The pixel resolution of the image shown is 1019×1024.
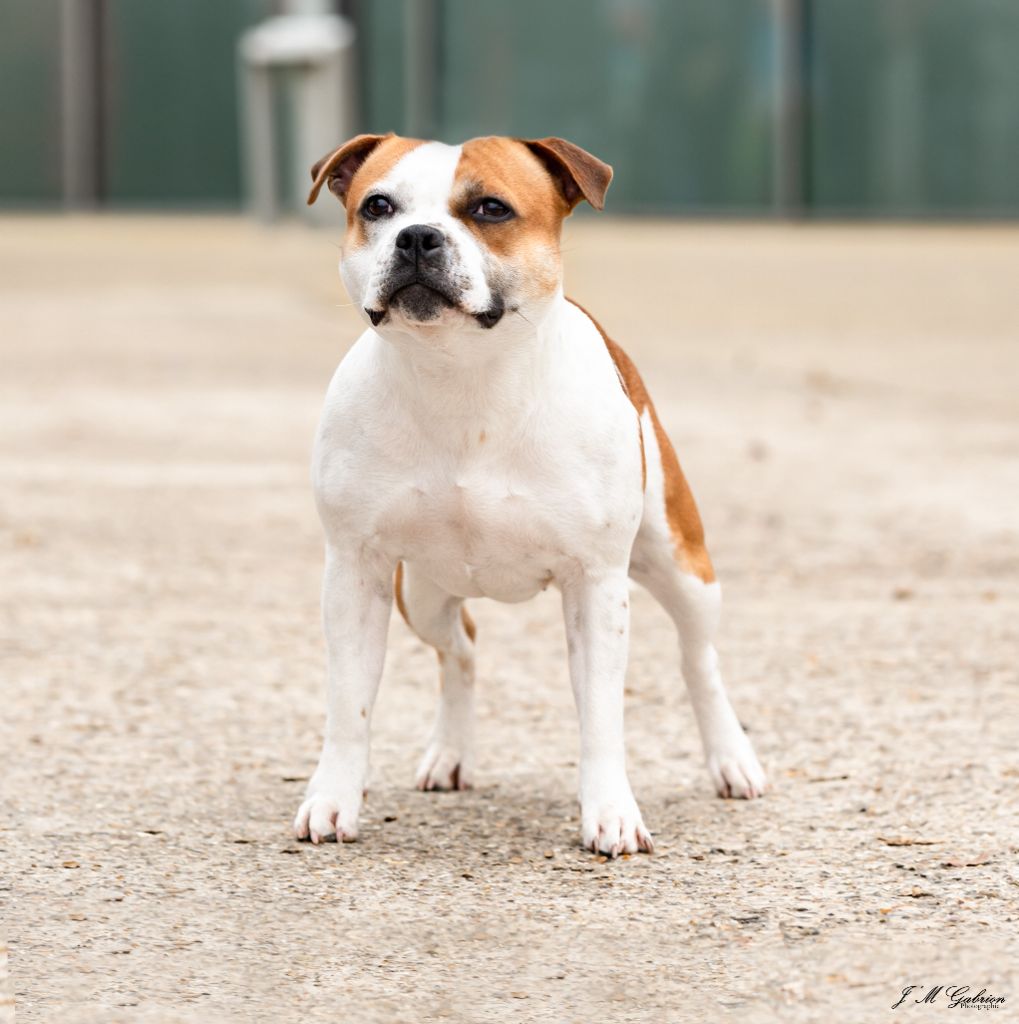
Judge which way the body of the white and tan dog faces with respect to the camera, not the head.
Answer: toward the camera

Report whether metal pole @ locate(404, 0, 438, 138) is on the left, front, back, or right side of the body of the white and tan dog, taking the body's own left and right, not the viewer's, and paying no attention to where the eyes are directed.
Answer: back

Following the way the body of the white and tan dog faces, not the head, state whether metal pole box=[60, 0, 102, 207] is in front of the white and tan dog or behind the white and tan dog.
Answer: behind

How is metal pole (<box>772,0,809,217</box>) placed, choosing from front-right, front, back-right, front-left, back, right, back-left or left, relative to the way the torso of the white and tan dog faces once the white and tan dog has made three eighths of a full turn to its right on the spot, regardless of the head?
front-right
